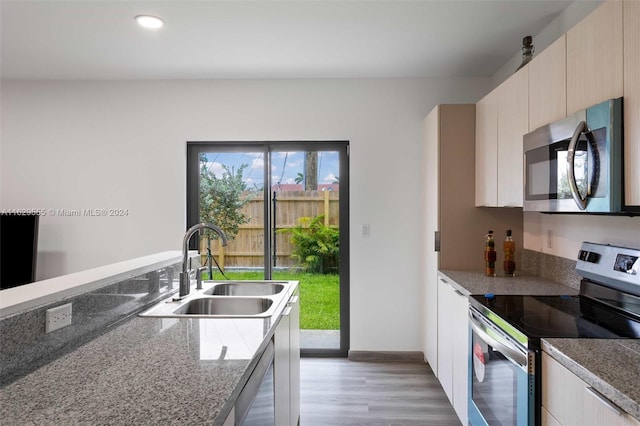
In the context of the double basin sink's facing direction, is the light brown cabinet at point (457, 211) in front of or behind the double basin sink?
in front

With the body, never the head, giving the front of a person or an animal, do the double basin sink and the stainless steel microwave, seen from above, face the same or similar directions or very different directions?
very different directions

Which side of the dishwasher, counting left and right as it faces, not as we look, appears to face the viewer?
right

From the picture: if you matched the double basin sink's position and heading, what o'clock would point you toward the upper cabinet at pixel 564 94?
The upper cabinet is roughly at 1 o'clock from the double basin sink.

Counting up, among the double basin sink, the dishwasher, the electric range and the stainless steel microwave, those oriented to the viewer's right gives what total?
2

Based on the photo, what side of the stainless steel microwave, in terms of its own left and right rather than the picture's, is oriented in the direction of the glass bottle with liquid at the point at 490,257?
right

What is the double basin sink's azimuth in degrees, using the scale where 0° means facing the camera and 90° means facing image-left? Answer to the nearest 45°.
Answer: approximately 270°

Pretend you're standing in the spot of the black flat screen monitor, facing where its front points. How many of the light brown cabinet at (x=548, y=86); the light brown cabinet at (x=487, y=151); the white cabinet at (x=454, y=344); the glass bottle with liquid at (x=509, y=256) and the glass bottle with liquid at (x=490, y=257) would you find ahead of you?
5

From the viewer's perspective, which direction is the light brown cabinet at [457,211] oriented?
to the viewer's left
